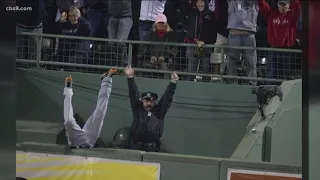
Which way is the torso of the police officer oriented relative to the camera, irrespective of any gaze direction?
toward the camera

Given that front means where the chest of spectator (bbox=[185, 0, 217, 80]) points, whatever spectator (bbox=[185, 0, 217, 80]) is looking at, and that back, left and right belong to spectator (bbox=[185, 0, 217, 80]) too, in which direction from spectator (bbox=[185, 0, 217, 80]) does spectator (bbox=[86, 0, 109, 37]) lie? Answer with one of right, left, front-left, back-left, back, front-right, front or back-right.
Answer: right

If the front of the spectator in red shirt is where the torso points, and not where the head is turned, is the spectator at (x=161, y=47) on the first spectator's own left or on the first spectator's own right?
on the first spectator's own right

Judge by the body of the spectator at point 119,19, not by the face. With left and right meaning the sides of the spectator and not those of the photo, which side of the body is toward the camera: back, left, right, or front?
front

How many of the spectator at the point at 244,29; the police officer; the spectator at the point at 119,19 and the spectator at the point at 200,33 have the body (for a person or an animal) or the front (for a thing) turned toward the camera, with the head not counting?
4

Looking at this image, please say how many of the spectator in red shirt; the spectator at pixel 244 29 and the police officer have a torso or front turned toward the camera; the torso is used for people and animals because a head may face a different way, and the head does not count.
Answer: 3

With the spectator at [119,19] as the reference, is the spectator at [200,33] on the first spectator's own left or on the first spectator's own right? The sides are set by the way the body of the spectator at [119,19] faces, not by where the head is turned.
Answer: on the first spectator's own left

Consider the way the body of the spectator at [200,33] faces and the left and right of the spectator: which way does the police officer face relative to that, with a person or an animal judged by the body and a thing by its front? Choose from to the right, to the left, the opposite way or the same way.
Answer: the same way

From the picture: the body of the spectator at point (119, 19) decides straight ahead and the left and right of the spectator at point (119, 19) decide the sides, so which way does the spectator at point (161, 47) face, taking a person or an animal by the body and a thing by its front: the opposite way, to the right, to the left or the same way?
the same way

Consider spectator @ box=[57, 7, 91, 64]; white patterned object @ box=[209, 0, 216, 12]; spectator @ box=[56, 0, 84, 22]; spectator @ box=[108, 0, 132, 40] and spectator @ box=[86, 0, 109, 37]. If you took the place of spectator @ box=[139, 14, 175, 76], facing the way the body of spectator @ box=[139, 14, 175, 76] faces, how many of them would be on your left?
1

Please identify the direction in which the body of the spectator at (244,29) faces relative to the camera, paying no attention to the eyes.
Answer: toward the camera

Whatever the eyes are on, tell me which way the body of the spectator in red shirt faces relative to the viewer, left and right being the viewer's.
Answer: facing the viewer

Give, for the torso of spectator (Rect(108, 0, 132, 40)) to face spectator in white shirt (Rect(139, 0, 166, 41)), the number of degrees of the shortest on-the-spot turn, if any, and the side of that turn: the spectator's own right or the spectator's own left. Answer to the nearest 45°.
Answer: approximately 90° to the spectator's own left

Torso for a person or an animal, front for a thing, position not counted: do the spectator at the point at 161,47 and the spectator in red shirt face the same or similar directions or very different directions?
same or similar directions

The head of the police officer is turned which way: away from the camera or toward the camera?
toward the camera
